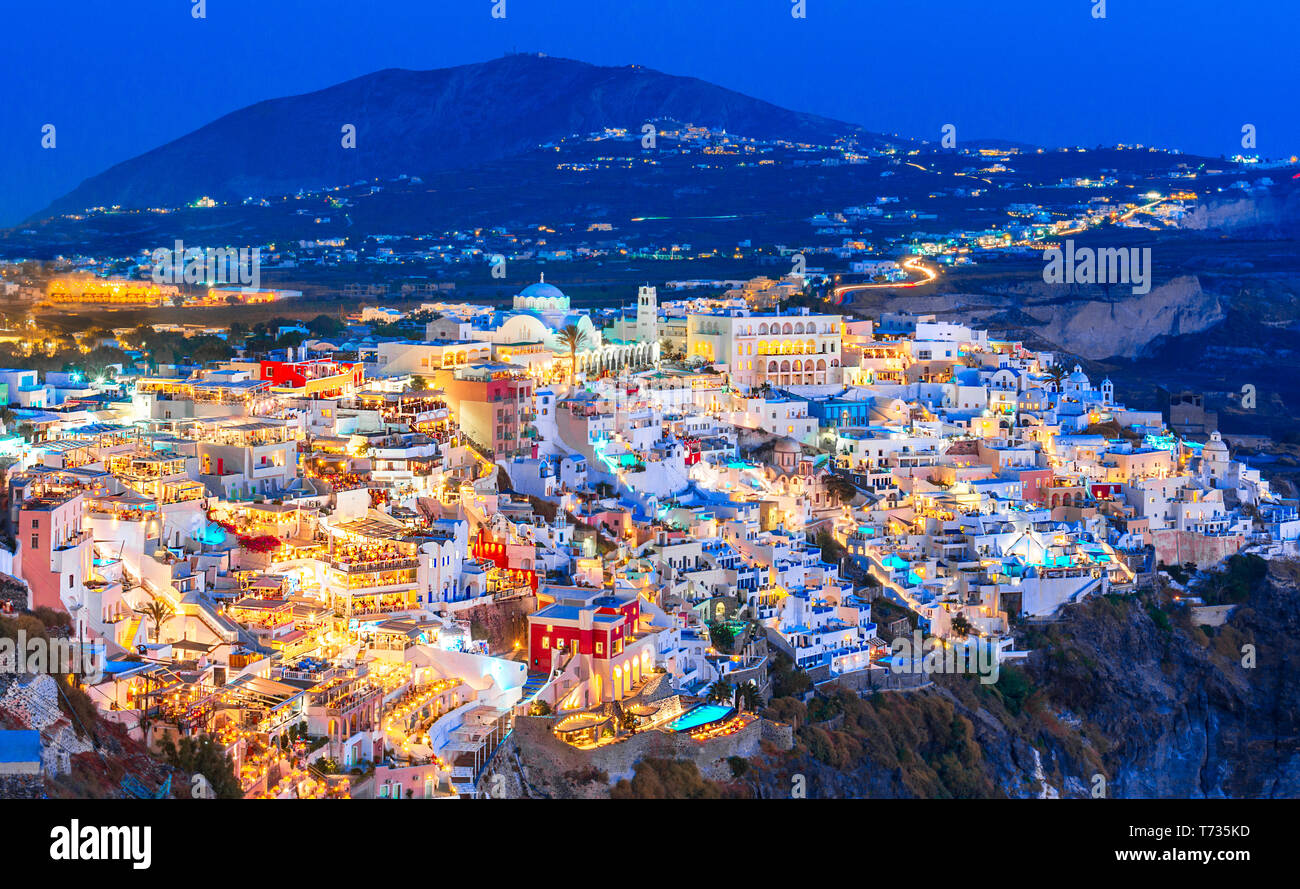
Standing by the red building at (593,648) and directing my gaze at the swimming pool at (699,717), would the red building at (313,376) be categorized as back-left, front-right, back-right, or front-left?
back-left

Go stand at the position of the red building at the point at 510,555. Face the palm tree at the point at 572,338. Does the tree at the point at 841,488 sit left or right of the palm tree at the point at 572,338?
right
